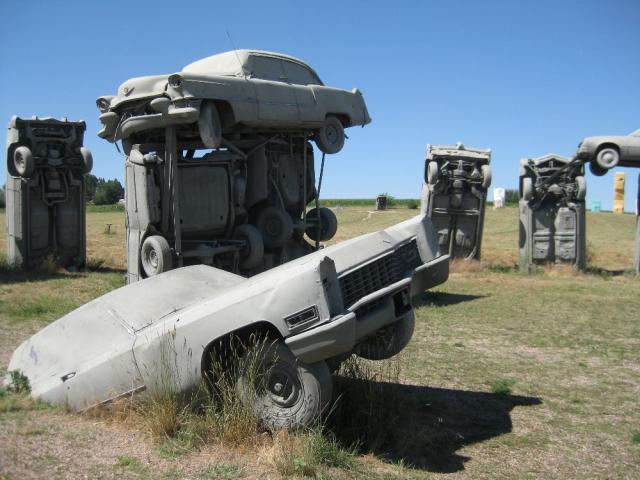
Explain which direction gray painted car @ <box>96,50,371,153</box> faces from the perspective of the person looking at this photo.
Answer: facing the viewer and to the left of the viewer

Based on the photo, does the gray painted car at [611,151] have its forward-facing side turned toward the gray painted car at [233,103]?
no

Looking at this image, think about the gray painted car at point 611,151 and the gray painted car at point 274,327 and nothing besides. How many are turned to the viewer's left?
1

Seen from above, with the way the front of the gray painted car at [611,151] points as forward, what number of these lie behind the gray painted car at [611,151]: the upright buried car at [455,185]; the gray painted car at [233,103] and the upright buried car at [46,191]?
0

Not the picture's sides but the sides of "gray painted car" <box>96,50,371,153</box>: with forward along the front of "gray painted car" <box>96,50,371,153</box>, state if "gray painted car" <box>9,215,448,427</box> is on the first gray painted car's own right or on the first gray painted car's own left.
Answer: on the first gray painted car's own left

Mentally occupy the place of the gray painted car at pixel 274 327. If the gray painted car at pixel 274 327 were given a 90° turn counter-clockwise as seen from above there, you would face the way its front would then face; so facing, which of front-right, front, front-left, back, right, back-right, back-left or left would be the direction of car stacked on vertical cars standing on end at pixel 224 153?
front-left

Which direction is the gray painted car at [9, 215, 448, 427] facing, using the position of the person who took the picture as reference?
facing the viewer and to the right of the viewer

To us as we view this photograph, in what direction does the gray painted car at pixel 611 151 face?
facing to the left of the viewer

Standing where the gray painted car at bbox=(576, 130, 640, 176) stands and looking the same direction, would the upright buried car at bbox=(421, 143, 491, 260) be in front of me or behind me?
in front

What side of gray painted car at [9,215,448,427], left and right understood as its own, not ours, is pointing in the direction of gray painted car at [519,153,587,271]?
left

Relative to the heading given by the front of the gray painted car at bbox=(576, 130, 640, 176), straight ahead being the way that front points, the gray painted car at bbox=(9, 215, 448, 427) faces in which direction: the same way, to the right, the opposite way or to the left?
the opposite way

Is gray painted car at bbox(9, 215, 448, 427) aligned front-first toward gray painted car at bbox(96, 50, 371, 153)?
no

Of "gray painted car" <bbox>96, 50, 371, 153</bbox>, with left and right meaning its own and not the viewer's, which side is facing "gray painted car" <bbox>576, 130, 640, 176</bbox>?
back
